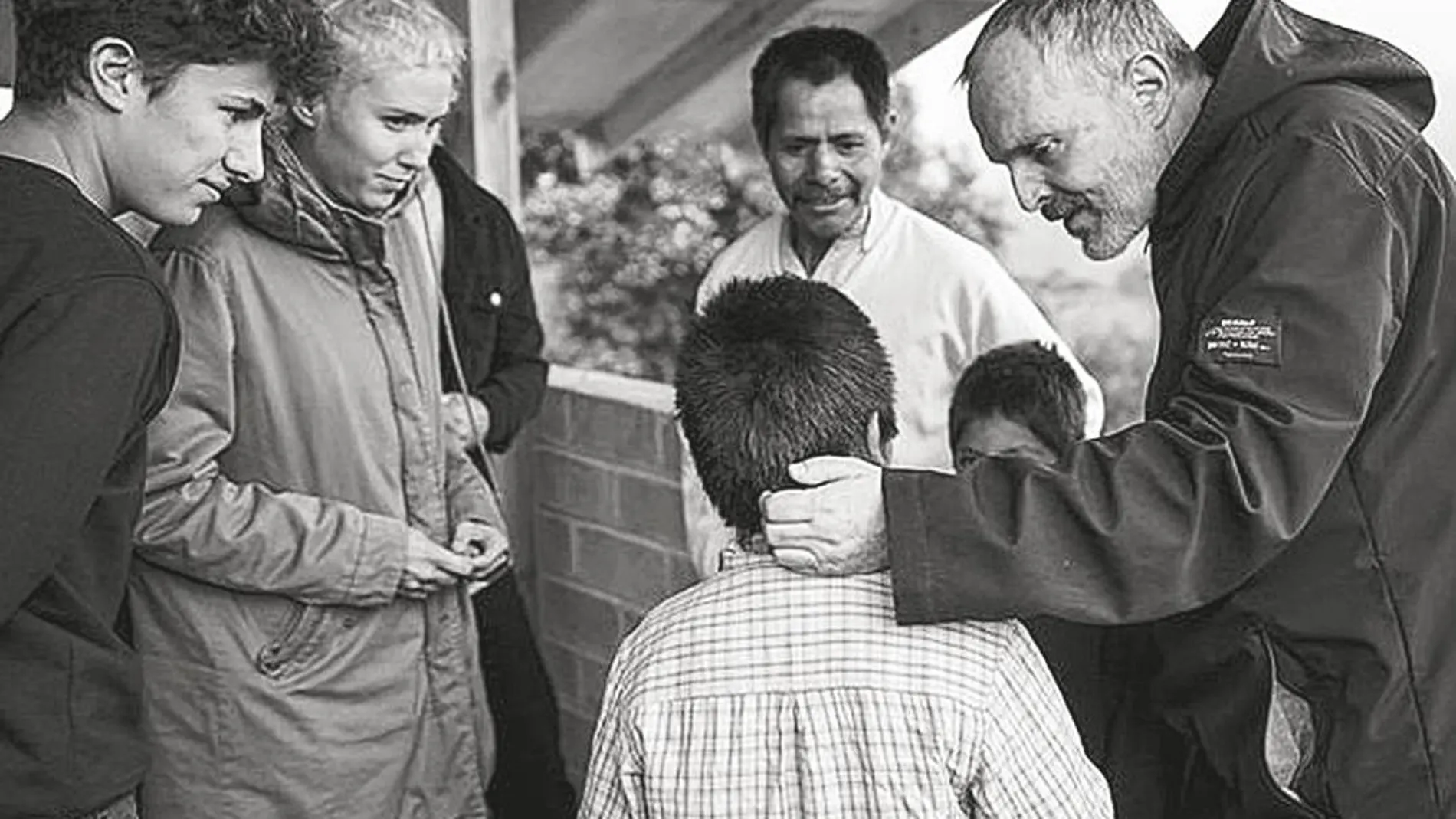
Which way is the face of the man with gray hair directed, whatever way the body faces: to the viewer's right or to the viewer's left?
to the viewer's left

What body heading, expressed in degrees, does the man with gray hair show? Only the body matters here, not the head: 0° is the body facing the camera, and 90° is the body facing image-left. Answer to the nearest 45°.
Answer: approximately 90°

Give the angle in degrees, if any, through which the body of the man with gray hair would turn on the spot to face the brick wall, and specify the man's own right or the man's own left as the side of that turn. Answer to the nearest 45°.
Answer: approximately 45° to the man's own right
